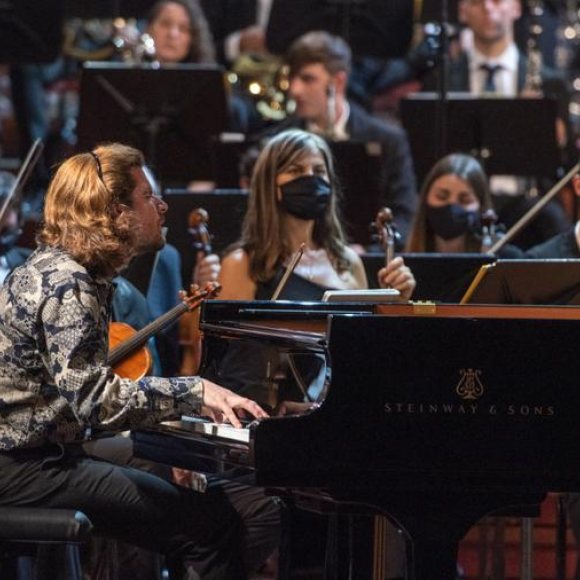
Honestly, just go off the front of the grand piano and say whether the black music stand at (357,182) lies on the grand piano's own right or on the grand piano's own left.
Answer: on the grand piano's own right

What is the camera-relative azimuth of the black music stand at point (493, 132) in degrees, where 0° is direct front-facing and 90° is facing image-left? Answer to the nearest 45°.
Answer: approximately 180°

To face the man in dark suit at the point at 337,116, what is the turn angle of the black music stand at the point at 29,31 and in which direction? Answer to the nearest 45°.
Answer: approximately 135° to its right

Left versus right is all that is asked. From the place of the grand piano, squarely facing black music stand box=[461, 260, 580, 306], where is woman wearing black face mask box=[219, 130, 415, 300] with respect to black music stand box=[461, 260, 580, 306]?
left

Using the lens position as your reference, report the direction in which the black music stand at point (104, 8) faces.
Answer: facing away from the viewer

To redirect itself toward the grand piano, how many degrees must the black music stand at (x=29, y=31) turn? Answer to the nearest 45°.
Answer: approximately 180°

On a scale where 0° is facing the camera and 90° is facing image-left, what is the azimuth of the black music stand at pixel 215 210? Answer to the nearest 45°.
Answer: approximately 180°

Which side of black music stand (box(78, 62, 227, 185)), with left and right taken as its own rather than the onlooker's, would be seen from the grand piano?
back

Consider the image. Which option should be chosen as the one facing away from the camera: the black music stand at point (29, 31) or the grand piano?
the black music stand

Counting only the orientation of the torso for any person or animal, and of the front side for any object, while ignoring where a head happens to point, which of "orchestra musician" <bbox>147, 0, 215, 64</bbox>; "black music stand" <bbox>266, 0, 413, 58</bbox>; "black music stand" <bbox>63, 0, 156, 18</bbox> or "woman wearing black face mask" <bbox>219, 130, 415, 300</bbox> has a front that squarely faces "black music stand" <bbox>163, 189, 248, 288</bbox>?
the orchestra musician

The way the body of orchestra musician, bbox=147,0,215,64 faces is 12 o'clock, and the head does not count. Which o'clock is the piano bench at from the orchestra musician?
The piano bench is roughly at 12 o'clock from the orchestra musician.
